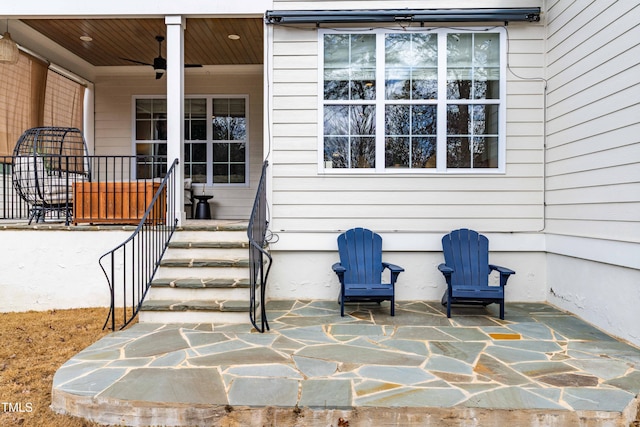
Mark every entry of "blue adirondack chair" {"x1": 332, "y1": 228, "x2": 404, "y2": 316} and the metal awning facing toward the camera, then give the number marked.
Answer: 2

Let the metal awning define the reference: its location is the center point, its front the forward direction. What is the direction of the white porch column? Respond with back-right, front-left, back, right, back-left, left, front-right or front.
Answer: right

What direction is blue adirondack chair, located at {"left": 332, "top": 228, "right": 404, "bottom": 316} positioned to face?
toward the camera

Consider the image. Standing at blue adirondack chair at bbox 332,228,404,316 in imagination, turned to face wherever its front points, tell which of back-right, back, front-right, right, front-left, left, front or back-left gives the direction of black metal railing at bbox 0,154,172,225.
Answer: right

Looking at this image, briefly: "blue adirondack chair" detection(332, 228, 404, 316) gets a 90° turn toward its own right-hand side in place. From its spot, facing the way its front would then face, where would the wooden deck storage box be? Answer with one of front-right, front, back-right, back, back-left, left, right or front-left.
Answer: front

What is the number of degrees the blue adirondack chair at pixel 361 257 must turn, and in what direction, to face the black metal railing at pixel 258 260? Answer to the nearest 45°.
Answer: approximately 45° to its right

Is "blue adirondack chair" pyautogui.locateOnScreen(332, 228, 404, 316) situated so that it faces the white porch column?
no

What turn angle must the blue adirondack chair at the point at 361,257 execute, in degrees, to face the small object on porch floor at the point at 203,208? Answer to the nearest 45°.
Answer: approximately 135° to its right

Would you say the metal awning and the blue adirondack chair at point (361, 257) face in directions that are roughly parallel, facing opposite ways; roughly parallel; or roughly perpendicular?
roughly parallel

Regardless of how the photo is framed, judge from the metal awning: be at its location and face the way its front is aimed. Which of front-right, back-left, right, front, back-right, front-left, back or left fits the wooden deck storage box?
right

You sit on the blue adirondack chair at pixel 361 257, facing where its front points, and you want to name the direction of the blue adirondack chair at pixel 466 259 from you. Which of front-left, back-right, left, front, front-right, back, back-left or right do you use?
left

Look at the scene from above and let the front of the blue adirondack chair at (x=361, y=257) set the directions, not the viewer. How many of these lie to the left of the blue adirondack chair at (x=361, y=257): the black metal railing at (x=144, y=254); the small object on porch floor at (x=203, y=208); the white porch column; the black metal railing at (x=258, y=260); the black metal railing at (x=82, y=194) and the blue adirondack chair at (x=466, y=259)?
1

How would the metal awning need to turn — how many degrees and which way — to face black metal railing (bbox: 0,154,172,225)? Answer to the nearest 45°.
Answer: approximately 90° to its right

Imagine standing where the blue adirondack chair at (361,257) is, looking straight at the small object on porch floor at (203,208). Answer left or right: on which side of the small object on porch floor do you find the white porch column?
left
